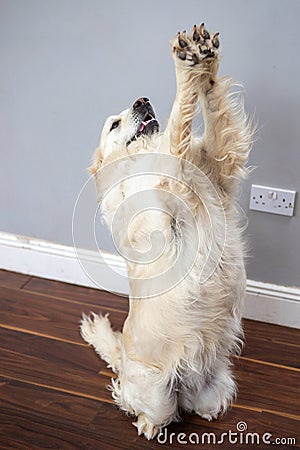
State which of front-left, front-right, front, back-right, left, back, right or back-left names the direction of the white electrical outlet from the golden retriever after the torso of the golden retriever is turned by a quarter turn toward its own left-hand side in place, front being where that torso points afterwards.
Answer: front

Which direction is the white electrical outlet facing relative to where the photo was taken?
toward the camera
